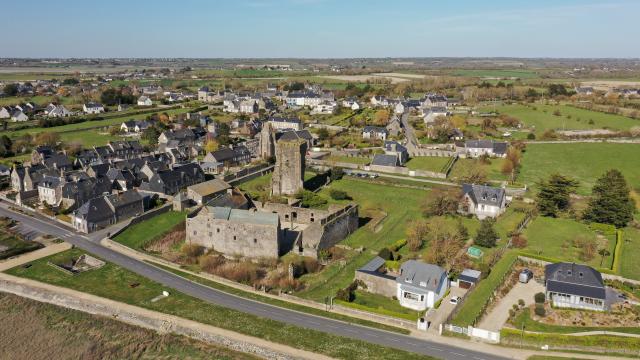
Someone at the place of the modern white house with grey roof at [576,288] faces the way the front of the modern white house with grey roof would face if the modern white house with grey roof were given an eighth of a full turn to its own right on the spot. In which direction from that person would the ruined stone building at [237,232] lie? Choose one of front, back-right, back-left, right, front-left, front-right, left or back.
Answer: front-right

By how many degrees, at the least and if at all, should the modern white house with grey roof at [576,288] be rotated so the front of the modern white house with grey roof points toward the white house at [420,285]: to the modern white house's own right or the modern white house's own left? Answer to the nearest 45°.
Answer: approximately 45° to the modern white house's own right

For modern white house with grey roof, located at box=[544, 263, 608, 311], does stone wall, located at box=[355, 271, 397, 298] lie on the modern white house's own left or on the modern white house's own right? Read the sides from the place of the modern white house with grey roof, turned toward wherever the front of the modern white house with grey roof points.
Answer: on the modern white house's own right

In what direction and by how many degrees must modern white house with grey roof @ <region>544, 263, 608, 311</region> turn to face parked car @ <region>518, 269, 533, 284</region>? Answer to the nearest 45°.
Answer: approximately 135° to its right

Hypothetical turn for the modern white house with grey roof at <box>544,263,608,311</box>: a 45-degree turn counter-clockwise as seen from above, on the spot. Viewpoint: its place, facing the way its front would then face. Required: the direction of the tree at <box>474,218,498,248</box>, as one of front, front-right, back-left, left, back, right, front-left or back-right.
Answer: back

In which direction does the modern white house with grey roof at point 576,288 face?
toward the camera

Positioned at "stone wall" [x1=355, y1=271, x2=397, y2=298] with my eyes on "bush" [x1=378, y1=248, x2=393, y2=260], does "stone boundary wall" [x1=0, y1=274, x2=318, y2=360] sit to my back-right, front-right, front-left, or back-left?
back-left

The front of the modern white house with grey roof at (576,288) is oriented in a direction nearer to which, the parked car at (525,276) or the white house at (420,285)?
the white house

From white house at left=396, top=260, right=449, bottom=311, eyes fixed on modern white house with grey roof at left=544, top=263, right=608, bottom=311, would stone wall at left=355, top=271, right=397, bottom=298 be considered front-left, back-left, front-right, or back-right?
back-left

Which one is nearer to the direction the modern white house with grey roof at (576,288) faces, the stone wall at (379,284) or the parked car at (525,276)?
the stone wall

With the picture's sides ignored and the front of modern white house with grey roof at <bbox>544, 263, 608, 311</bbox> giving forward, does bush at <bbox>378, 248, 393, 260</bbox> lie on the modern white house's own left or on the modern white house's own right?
on the modern white house's own right
